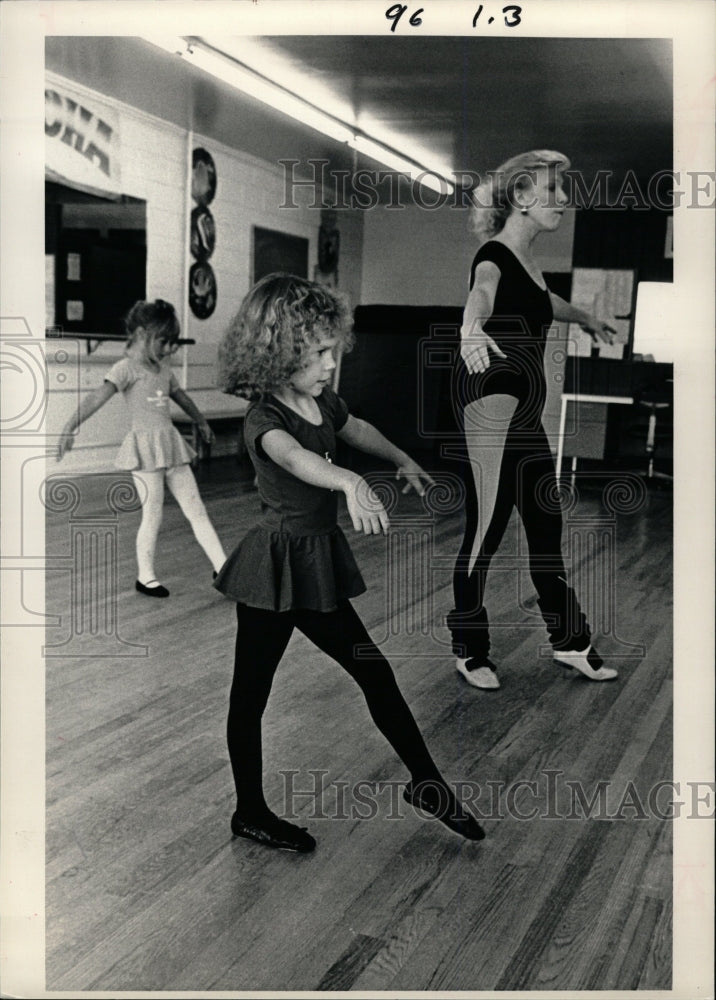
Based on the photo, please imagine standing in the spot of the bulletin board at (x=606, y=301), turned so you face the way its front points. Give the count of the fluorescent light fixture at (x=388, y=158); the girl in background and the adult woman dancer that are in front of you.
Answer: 3

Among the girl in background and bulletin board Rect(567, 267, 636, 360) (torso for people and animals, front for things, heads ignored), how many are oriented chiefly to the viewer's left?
0

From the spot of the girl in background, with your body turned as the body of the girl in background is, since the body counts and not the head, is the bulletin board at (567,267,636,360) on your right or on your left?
on your left

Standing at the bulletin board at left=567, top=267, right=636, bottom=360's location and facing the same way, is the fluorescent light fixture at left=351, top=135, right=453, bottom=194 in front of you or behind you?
in front

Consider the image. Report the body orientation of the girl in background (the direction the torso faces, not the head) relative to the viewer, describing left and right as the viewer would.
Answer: facing the viewer and to the right of the viewer

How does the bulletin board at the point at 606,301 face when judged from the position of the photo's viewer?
facing the viewer

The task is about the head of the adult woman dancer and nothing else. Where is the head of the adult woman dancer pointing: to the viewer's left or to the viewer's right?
to the viewer's right

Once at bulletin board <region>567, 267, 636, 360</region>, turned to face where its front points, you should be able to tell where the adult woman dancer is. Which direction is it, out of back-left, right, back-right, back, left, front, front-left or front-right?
front

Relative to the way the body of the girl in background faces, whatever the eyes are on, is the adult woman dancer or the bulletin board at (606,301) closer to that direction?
the adult woman dancer

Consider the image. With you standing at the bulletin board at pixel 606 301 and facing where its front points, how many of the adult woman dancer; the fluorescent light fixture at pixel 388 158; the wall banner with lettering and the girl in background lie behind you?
0
